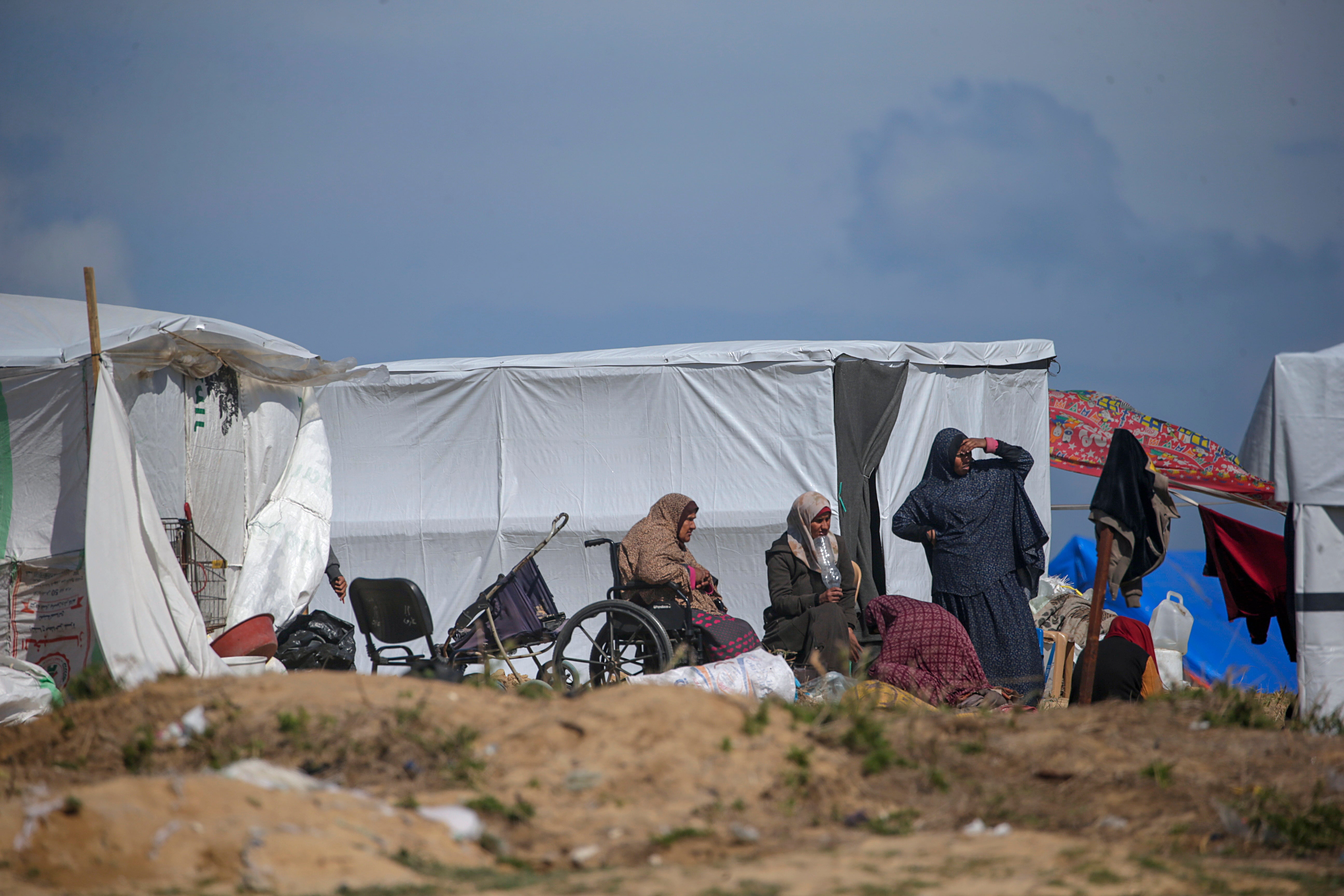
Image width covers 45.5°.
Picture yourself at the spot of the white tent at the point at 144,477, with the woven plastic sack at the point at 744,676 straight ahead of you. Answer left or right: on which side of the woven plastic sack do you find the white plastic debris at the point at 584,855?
right

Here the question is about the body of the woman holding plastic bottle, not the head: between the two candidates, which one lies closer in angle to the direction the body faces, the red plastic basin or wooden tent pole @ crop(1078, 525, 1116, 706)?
the wooden tent pole

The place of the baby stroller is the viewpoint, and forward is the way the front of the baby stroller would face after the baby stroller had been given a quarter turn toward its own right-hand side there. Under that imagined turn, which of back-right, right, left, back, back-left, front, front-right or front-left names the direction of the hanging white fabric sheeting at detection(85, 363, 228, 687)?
back-left

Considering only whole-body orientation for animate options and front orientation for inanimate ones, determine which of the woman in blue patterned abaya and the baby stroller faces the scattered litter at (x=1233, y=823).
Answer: the woman in blue patterned abaya

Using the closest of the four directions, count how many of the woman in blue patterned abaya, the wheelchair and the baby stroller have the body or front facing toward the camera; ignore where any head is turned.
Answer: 1

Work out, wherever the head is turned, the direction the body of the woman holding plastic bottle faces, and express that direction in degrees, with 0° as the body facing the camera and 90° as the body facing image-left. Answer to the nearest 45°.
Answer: approximately 315°

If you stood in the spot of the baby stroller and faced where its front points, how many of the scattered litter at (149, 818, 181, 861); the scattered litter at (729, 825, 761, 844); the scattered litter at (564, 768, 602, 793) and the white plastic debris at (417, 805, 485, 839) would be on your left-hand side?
4

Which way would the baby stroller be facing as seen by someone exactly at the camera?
facing to the left of the viewer

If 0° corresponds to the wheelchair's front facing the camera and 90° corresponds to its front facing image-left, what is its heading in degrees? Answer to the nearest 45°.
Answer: approximately 270°

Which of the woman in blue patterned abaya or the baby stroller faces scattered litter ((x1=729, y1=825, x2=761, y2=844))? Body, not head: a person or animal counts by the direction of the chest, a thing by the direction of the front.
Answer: the woman in blue patterned abaya

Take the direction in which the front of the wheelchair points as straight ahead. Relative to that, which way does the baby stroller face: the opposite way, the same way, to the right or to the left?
the opposite way

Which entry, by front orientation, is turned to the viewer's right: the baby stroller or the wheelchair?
the wheelchair

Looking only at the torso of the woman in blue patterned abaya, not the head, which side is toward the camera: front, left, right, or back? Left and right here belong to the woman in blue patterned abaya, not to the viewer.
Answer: front
